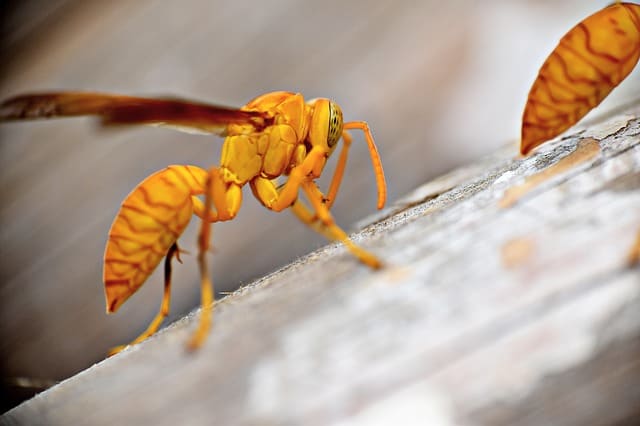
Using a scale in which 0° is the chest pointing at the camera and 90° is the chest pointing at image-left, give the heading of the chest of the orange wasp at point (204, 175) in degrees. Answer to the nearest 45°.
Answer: approximately 270°
